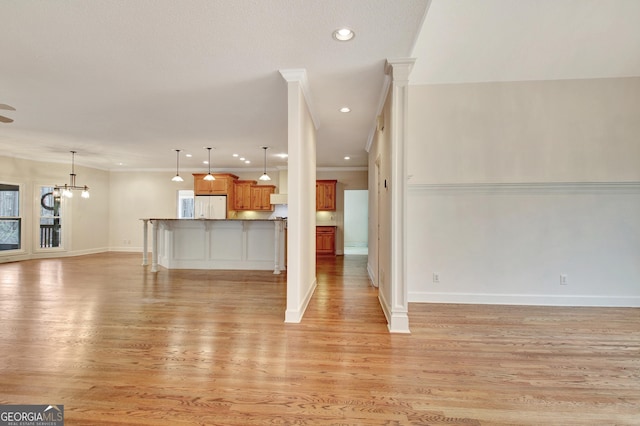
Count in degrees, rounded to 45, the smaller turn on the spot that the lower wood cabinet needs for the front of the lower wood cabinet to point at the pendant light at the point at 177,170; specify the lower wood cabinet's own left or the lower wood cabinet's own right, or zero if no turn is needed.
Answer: approximately 90° to the lower wood cabinet's own right

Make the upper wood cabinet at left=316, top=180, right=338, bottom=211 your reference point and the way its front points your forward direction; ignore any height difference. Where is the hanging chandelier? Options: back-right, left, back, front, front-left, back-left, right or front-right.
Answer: right

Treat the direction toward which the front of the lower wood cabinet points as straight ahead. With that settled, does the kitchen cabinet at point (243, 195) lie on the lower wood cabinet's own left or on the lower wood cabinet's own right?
on the lower wood cabinet's own right

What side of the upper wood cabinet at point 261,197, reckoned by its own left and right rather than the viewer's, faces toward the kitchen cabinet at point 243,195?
right

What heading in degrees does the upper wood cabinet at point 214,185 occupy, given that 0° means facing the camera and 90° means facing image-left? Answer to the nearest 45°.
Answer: approximately 0°

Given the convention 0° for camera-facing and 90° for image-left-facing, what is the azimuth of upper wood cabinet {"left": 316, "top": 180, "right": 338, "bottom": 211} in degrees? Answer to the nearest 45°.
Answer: approximately 0°

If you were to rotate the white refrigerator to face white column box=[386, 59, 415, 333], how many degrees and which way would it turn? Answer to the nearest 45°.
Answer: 0° — it already faces it

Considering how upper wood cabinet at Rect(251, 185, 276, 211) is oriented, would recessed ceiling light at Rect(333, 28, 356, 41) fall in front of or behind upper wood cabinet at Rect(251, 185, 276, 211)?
in front

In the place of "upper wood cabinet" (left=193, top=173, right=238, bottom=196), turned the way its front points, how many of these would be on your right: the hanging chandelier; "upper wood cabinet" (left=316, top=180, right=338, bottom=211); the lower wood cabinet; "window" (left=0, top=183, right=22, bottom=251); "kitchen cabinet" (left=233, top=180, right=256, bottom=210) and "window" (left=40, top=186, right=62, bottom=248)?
3

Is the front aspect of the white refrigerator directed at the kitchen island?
yes
